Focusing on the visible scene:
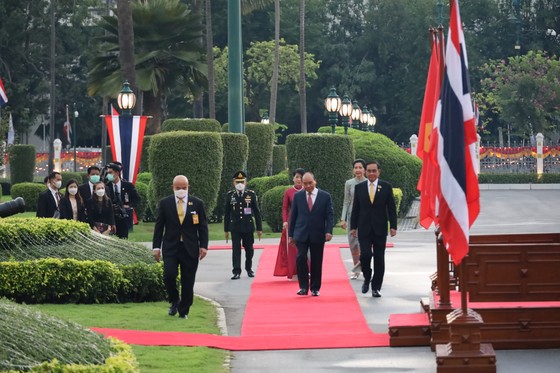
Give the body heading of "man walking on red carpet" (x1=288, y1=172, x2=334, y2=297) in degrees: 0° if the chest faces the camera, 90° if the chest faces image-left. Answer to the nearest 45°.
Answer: approximately 0°

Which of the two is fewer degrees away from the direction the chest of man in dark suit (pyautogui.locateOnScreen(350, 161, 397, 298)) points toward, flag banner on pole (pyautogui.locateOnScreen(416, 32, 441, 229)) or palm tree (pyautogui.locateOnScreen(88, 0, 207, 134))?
the flag banner on pole

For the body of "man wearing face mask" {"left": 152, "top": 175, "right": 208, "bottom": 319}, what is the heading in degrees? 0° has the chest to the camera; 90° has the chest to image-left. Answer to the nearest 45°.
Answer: approximately 0°

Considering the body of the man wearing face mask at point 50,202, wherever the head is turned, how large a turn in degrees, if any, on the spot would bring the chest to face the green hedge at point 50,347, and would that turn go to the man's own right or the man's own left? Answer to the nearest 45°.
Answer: approximately 45° to the man's own right

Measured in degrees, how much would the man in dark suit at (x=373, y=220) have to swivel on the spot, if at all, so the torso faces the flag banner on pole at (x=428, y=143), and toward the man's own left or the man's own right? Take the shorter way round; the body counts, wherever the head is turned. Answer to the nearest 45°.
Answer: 0° — they already face it

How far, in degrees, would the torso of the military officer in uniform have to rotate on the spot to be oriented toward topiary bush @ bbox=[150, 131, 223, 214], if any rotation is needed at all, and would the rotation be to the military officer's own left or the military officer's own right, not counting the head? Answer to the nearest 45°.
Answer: approximately 180°
